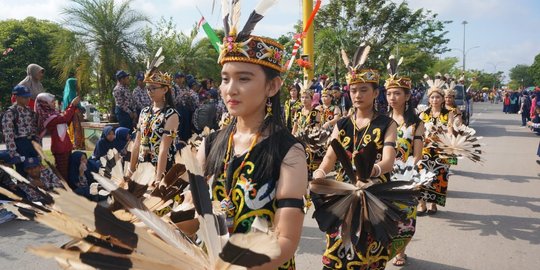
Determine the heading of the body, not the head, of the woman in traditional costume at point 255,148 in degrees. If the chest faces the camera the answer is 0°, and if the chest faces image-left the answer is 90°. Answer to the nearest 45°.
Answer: approximately 45°

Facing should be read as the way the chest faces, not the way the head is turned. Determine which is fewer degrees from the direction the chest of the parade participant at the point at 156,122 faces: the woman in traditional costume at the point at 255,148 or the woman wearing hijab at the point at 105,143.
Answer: the woman in traditional costume

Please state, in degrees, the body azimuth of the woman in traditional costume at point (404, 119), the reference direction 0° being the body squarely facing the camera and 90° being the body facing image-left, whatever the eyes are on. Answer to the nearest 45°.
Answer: approximately 45°

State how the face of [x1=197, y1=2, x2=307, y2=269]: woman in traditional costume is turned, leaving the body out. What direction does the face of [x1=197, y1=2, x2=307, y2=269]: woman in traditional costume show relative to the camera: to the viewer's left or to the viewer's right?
to the viewer's left

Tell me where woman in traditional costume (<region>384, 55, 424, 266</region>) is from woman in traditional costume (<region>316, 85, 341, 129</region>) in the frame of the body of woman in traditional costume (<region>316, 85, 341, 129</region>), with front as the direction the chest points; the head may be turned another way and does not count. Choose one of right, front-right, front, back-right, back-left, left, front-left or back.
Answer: front-left

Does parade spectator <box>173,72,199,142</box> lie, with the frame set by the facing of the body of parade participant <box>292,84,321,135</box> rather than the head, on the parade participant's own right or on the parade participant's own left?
on the parade participant's own right

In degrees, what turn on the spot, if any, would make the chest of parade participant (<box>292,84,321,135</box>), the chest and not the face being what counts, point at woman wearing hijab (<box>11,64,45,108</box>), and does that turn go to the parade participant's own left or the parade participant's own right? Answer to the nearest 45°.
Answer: approximately 45° to the parade participant's own right

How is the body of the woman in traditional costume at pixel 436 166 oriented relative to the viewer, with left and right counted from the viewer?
facing the viewer

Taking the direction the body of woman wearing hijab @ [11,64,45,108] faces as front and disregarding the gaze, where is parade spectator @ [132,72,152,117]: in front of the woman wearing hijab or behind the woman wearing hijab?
in front

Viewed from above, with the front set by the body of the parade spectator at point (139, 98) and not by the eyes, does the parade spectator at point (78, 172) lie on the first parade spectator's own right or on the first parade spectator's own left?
on the first parade spectator's own right
